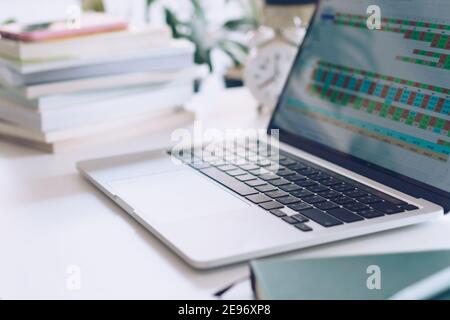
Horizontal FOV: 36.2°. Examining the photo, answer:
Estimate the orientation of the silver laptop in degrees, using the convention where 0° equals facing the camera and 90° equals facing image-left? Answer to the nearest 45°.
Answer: approximately 45°

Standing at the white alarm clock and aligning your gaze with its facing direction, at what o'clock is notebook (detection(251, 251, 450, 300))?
The notebook is roughly at 12 o'clock from the white alarm clock.

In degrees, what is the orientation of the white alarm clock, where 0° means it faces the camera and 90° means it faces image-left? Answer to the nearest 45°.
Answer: approximately 0°

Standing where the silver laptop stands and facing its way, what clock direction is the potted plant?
The potted plant is roughly at 4 o'clock from the silver laptop.
